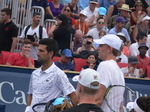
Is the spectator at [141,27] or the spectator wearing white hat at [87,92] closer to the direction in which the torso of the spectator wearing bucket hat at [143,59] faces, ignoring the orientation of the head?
the spectator wearing white hat

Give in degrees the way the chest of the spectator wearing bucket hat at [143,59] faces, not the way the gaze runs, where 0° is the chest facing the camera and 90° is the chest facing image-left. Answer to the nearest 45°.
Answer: approximately 0°

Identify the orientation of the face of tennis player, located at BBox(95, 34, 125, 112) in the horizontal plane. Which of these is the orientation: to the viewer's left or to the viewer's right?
to the viewer's left

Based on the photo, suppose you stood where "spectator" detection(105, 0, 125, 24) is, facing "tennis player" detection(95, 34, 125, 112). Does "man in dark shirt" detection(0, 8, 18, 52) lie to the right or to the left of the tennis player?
right

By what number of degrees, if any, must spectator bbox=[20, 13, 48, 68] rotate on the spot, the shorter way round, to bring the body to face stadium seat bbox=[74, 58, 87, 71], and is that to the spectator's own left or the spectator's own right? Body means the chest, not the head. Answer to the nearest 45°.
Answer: approximately 45° to the spectator's own left
